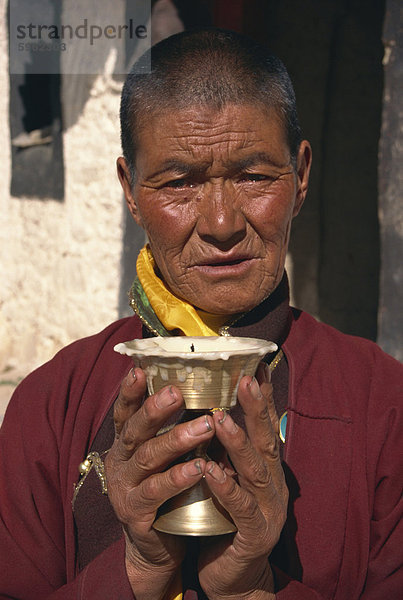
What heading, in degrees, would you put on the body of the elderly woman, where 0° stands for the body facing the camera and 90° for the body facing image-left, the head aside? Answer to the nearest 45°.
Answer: approximately 0°
